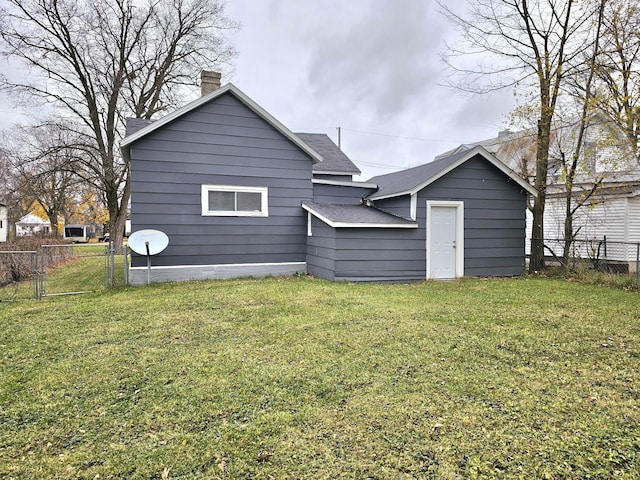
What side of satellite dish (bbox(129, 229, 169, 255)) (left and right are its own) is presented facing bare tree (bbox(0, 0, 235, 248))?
back

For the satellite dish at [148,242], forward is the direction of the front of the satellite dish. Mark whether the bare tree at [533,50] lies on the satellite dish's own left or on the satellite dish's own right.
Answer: on the satellite dish's own left

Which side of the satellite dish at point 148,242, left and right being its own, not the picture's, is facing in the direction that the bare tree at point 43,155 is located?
back

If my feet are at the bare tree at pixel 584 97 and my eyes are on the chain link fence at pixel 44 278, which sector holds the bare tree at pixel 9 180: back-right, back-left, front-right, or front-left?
front-right

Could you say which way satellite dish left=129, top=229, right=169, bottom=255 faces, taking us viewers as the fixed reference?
facing the viewer

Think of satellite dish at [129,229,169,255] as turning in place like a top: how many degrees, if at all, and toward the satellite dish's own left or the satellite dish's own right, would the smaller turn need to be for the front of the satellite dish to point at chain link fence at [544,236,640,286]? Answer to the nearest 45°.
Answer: approximately 90° to the satellite dish's own left

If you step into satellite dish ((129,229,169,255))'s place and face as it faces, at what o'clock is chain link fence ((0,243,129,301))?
The chain link fence is roughly at 4 o'clock from the satellite dish.

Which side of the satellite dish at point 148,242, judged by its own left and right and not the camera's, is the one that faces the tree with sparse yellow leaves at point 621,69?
left
